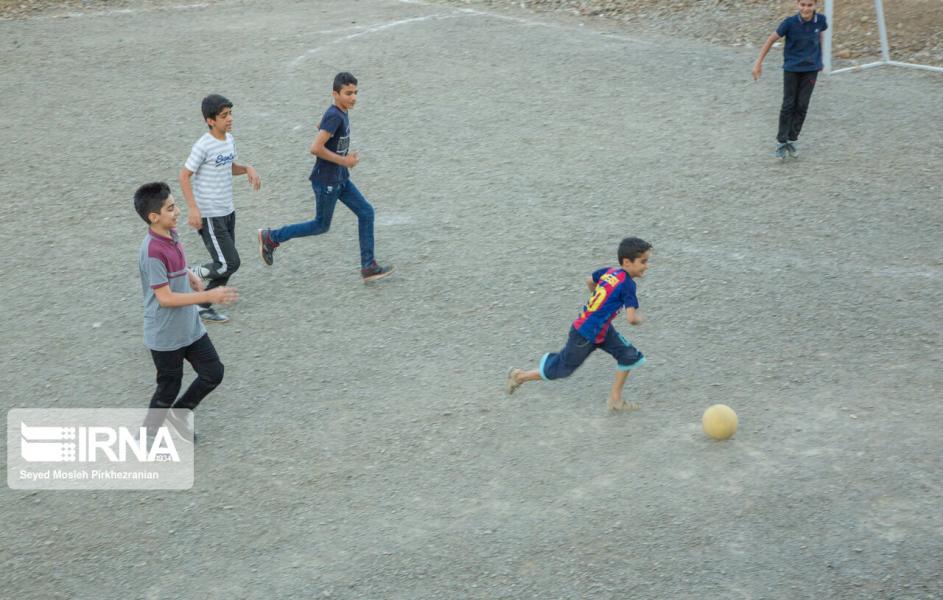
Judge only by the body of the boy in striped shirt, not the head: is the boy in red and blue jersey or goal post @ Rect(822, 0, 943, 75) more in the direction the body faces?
the boy in red and blue jersey

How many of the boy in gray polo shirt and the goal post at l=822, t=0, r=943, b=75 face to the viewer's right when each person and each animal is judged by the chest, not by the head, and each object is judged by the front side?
1

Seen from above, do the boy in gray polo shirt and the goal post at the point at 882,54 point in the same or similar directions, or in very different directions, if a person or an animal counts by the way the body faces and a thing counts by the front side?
very different directions

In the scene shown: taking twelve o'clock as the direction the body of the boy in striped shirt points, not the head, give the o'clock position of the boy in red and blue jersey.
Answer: The boy in red and blue jersey is roughly at 12 o'clock from the boy in striped shirt.

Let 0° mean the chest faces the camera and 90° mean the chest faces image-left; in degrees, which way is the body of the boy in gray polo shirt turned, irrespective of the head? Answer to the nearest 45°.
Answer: approximately 270°

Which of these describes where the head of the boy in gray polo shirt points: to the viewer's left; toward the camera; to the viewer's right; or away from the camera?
to the viewer's right

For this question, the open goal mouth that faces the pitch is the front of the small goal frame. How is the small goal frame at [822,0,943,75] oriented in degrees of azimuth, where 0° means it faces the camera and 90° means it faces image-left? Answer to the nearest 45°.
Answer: approximately 45°

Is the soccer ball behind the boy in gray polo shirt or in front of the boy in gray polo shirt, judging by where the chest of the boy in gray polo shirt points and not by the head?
in front

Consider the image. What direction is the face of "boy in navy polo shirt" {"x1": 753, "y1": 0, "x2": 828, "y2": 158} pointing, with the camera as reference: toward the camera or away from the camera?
toward the camera

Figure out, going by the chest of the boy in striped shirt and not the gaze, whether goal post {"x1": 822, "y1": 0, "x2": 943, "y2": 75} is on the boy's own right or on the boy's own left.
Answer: on the boy's own left

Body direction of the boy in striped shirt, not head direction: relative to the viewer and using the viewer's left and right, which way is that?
facing the viewer and to the right of the viewer

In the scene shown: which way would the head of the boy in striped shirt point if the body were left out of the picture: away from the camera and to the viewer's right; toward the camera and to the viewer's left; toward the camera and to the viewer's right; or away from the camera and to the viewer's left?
toward the camera and to the viewer's right

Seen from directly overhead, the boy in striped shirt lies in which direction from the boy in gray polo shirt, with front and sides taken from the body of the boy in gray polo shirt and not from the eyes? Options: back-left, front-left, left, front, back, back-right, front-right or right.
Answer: left

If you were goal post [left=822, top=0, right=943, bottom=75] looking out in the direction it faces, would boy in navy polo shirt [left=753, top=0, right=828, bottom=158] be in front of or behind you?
in front

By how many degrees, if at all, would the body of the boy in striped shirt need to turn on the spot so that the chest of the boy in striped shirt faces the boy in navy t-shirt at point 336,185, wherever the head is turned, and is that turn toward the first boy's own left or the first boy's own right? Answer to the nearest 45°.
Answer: approximately 45° to the first boy's own left

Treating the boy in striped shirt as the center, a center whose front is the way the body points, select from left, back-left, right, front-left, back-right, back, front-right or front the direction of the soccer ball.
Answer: front

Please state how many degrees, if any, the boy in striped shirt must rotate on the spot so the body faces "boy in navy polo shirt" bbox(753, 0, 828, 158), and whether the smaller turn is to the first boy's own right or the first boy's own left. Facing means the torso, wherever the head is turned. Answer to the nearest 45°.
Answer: approximately 45° to the first boy's own left
